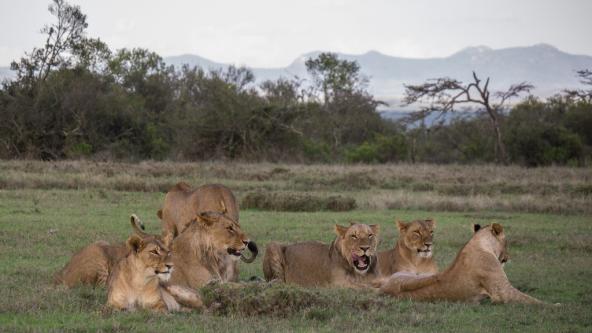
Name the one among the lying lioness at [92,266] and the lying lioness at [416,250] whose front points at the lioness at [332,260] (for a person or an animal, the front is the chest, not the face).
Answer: the lying lioness at [92,266]

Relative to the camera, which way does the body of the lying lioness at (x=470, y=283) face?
to the viewer's right

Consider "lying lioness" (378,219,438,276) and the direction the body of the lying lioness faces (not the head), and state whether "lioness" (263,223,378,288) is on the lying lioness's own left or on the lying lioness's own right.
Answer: on the lying lioness's own right

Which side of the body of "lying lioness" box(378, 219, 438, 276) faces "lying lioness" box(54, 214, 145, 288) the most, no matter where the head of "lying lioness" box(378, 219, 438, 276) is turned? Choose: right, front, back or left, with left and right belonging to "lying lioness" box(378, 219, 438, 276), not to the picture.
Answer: right

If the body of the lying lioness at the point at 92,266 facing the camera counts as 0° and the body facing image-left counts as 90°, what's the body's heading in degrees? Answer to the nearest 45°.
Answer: approximately 270°

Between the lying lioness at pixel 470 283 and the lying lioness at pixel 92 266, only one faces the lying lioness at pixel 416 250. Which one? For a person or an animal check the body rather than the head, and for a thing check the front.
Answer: the lying lioness at pixel 92 266

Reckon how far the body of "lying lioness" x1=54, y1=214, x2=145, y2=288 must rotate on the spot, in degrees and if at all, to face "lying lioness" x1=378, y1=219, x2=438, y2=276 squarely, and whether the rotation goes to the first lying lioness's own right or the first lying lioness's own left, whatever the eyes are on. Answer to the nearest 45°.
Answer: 0° — it already faces it

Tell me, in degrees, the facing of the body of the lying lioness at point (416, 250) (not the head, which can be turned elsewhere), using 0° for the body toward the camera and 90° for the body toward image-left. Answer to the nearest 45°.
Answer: approximately 315°

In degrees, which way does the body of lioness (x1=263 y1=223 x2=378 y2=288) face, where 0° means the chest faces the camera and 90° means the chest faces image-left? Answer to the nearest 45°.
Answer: approximately 315°

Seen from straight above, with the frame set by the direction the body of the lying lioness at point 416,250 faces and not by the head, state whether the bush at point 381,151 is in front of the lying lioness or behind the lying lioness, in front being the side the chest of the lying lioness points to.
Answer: behind
